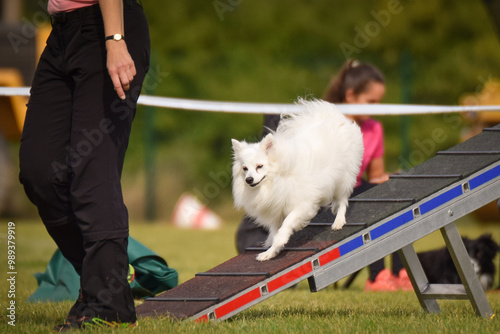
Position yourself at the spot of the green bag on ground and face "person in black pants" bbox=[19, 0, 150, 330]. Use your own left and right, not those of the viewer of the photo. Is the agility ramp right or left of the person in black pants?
left

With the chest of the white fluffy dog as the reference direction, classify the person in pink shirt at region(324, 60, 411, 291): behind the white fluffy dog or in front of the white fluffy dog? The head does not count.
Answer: behind

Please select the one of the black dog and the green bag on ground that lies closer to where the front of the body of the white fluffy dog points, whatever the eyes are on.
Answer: the green bag on ground

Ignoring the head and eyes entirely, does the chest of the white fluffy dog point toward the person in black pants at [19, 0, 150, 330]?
yes

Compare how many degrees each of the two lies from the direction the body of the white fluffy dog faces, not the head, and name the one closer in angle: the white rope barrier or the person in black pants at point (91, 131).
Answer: the person in black pants

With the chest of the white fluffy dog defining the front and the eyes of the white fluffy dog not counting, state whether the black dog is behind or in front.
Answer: behind
